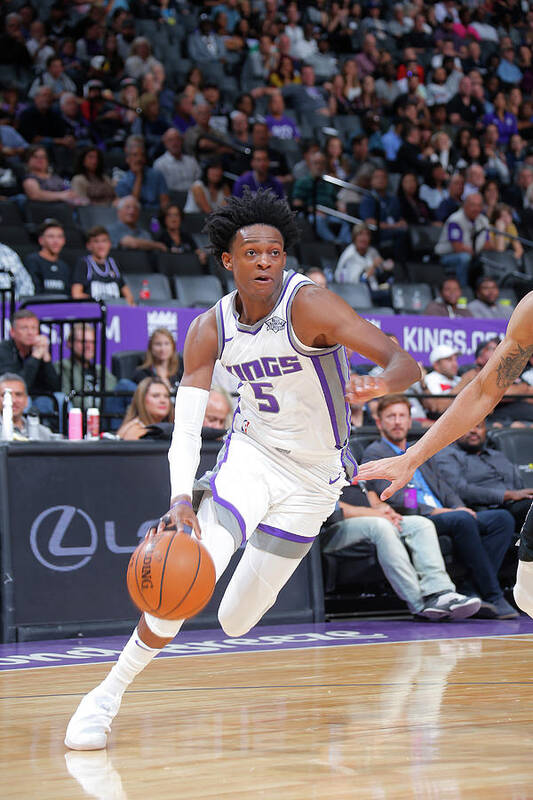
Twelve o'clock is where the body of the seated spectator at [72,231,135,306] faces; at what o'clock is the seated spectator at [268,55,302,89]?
the seated spectator at [268,55,302,89] is roughly at 7 o'clock from the seated spectator at [72,231,135,306].

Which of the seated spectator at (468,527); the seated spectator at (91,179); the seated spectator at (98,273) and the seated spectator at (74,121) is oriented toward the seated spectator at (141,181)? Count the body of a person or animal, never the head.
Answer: the seated spectator at (74,121)

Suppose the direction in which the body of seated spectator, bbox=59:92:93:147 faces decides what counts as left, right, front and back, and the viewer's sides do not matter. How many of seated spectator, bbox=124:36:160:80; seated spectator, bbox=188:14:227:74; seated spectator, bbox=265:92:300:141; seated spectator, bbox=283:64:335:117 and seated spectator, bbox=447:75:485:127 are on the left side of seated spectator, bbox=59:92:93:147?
5

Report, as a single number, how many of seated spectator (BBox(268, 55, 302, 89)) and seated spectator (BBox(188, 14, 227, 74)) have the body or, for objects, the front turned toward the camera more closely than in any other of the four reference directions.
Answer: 2

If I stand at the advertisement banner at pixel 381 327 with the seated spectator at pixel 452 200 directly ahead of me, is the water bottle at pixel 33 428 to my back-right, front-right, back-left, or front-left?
back-left

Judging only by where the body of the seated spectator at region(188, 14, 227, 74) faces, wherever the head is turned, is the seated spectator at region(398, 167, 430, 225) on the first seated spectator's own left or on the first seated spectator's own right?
on the first seated spectator's own left

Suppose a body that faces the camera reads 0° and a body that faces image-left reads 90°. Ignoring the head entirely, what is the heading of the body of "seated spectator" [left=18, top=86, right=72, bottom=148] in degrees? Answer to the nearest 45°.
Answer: approximately 315°

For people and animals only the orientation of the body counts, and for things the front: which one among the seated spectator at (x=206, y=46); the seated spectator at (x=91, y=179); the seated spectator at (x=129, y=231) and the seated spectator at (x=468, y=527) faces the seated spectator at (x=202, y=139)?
the seated spectator at (x=206, y=46)

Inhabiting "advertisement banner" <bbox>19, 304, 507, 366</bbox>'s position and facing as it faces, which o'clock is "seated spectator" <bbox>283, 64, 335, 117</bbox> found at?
The seated spectator is roughly at 6 o'clock from the advertisement banner.

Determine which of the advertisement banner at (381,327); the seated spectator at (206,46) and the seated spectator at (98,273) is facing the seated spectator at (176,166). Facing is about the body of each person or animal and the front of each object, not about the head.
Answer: the seated spectator at (206,46)

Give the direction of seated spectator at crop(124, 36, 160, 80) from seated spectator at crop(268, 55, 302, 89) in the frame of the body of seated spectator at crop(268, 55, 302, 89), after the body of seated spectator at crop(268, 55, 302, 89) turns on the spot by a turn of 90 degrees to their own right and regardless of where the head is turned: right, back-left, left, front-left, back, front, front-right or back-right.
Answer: front-left

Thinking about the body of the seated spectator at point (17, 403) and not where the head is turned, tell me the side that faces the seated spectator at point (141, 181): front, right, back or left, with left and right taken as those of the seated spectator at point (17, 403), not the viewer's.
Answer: back

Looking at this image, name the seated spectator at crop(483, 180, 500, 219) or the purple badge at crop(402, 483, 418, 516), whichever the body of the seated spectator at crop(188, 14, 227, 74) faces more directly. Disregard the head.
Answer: the purple badge

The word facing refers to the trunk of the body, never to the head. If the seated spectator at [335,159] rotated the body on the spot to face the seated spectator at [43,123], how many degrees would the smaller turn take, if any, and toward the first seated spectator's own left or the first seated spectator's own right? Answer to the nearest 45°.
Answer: approximately 45° to the first seated spectator's own right
